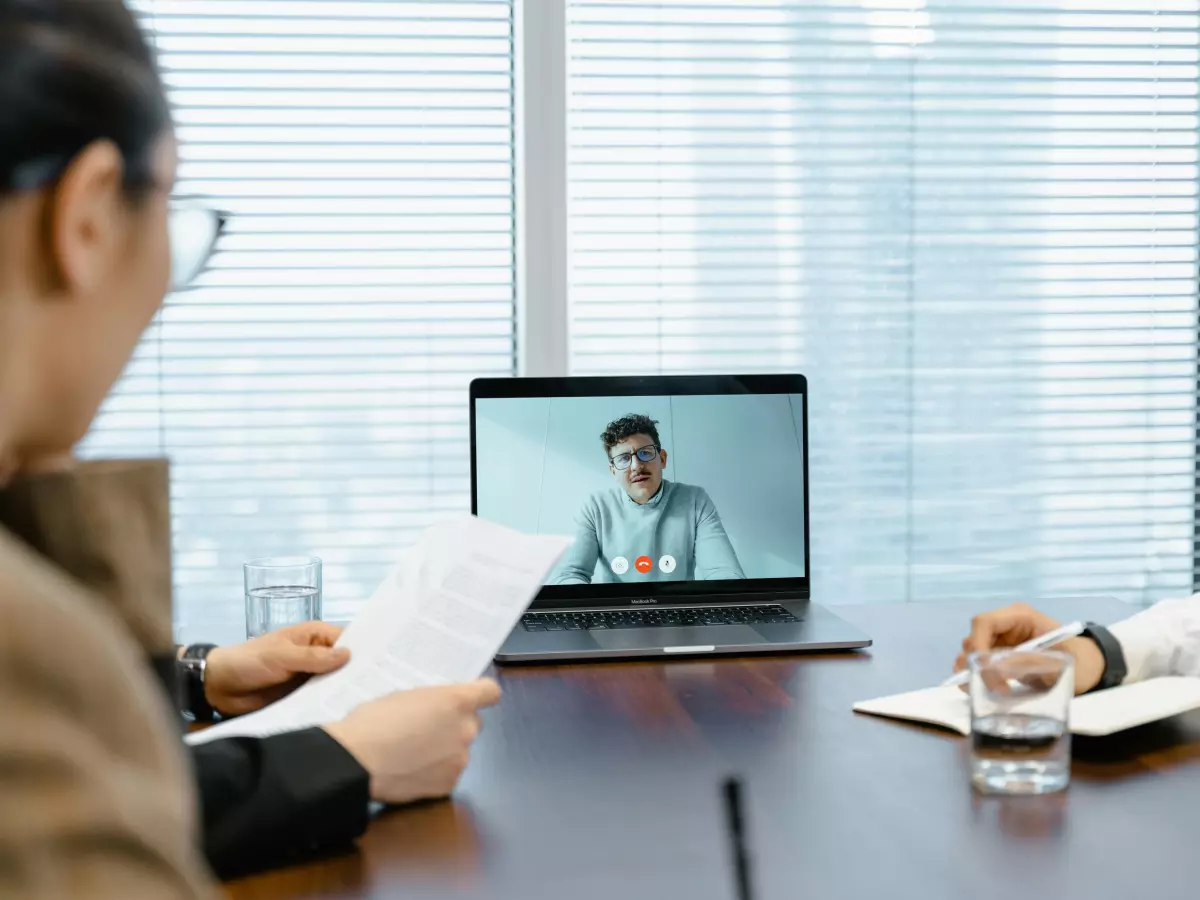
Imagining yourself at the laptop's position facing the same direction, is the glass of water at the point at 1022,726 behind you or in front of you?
in front

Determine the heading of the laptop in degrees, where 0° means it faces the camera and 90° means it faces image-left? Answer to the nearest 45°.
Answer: approximately 0°

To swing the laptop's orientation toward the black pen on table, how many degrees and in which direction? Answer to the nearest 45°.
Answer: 0° — it already faces it

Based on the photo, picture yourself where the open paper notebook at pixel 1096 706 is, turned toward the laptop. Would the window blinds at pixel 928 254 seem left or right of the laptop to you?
right

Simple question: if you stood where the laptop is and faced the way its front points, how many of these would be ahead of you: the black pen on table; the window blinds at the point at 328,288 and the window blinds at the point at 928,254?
1

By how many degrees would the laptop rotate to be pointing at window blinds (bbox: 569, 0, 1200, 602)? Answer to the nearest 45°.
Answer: approximately 135° to its left

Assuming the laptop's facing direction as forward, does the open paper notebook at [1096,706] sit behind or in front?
in front

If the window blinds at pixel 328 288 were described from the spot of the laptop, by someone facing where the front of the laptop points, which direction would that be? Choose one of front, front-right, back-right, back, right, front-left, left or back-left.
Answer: back-right
